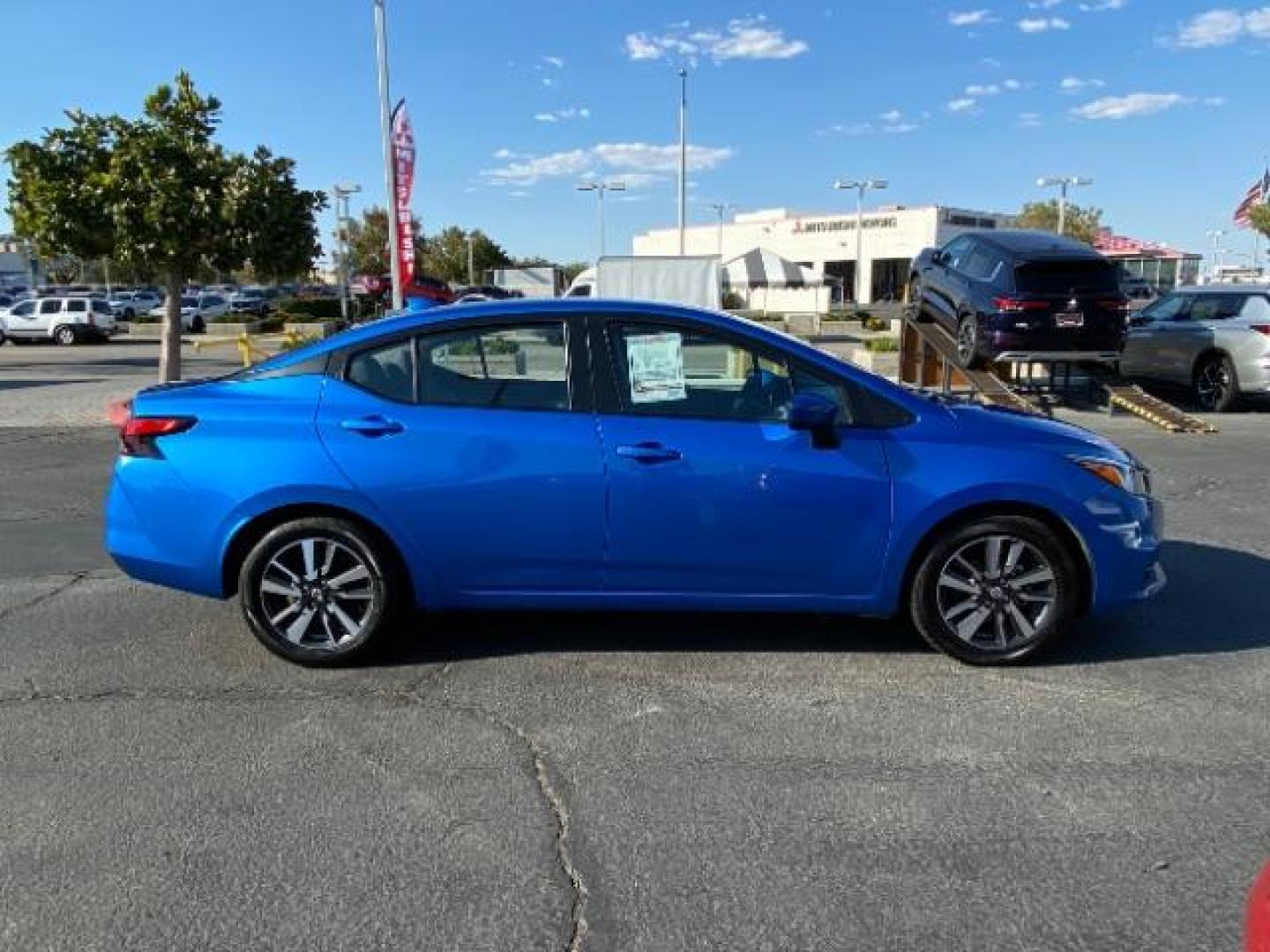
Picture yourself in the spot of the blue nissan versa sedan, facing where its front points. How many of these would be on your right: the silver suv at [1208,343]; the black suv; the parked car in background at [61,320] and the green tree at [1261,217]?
0

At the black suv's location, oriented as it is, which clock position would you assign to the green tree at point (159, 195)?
The green tree is roughly at 10 o'clock from the black suv.

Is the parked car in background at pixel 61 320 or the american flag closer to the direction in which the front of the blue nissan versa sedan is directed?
the american flag

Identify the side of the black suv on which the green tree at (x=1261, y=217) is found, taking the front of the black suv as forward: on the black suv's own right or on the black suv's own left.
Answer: on the black suv's own right

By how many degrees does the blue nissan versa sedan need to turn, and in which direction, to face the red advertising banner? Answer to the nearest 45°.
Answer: approximately 90° to its left

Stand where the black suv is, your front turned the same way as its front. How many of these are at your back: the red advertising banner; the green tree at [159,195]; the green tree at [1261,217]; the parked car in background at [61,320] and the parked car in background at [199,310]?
0

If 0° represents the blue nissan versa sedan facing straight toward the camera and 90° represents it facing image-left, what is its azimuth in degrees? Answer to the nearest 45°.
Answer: approximately 270°

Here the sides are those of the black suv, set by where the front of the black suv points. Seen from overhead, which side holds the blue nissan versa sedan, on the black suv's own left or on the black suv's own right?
on the black suv's own left

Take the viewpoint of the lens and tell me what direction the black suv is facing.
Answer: facing away from the viewer and to the left of the viewer

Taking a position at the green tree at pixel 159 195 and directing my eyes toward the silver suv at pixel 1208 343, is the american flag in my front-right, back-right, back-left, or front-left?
front-left

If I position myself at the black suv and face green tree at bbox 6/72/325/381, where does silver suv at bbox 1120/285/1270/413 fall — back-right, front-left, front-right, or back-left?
back-right

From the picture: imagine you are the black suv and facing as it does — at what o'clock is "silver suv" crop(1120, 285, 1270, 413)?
The silver suv is roughly at 3 o'clock from the black suv.

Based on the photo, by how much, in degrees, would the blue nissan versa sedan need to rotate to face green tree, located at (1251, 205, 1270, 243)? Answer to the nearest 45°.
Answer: approximately 45° to its left

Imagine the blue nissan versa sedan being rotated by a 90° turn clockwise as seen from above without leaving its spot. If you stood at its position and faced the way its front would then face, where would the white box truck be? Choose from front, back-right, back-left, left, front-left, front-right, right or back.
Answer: back

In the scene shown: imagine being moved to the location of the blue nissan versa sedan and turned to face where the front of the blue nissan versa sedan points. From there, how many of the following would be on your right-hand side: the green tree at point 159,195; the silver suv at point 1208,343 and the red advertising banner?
0

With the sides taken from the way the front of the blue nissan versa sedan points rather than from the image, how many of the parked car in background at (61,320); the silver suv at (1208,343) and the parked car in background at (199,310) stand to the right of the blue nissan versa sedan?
0
